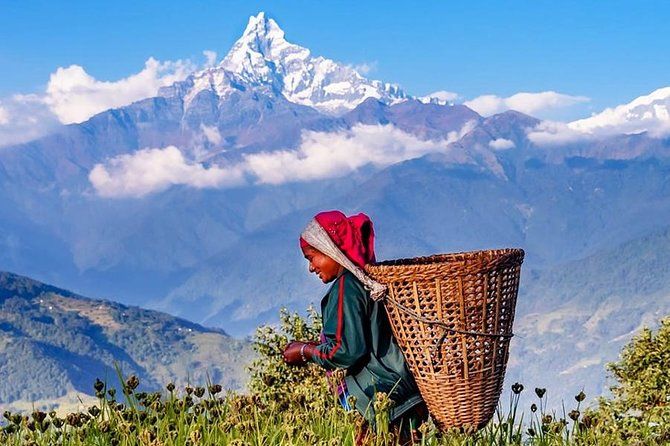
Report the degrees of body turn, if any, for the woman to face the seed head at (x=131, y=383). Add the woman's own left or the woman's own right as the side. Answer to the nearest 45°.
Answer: approximately 45° to the woman's own left

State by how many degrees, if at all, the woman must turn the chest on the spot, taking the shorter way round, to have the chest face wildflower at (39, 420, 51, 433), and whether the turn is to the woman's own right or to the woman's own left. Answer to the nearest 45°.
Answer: approximately 45° to the woman's own left

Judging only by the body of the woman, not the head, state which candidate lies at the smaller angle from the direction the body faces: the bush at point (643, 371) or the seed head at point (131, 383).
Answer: the seed head

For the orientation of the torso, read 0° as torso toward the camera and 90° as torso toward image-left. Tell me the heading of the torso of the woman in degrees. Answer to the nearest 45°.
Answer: approximately 90°

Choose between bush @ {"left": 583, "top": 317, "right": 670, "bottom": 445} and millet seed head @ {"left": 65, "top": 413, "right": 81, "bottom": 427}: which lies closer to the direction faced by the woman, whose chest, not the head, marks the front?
the millet seed head

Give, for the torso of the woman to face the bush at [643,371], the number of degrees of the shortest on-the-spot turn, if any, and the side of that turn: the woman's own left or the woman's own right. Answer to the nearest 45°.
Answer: approximately 135° to the woman's own right
